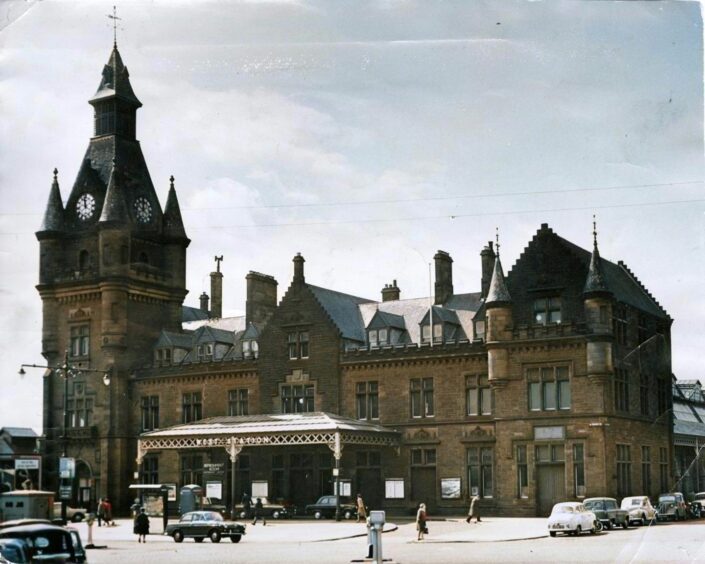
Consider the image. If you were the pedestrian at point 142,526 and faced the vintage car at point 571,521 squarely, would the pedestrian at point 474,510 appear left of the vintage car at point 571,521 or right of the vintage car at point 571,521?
left

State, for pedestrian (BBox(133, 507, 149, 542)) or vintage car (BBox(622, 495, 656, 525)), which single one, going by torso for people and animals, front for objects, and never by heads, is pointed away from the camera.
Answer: the pedestrian

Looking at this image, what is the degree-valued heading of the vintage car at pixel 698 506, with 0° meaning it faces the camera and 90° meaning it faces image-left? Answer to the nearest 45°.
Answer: approximately 45°

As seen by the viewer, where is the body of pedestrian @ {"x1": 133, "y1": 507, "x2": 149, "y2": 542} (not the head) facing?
away from the camera

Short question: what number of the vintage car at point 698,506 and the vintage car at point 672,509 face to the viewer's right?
0
